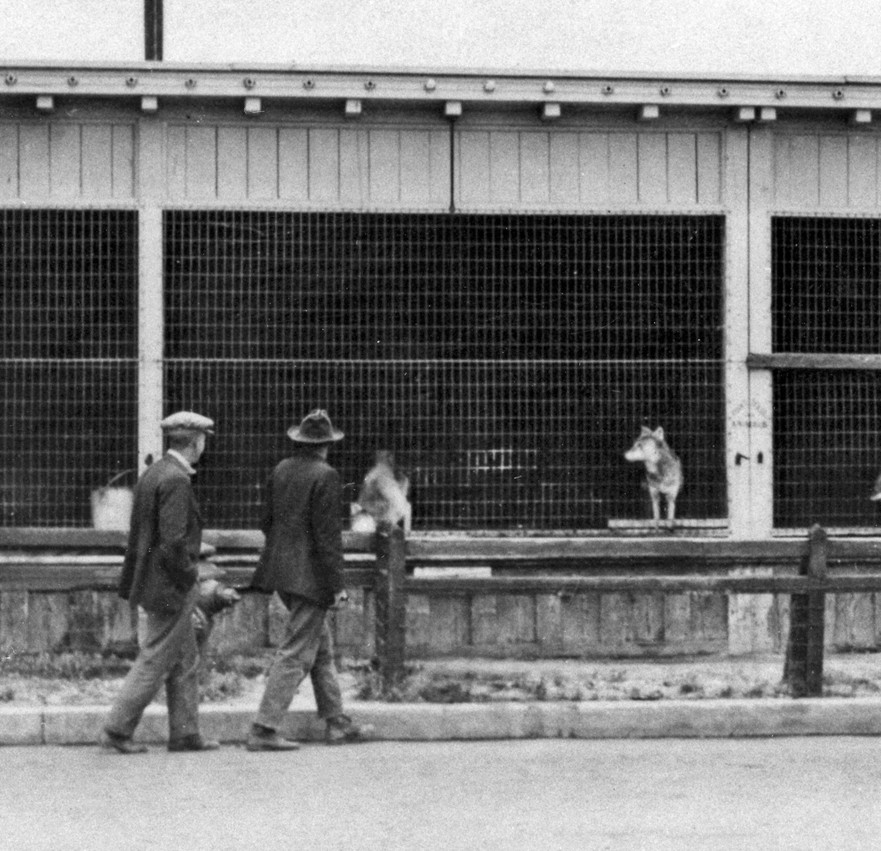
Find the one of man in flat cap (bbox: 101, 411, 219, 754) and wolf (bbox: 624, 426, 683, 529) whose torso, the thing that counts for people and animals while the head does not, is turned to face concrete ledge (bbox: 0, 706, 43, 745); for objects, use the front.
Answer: the wolf

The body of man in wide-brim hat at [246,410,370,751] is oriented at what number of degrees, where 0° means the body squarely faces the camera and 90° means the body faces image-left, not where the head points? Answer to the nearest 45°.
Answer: approximately 225°

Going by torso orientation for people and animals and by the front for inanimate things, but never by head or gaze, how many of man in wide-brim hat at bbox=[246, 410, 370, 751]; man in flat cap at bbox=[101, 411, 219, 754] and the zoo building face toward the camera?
1

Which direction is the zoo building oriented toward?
toward the camera

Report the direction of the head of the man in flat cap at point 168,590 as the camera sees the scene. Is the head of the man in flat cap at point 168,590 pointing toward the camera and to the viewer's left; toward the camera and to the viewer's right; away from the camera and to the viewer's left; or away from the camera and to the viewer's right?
away from the camera and to the viewer's right

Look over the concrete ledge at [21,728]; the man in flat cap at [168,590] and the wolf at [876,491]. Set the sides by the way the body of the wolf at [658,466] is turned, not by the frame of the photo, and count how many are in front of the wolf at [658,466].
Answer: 2

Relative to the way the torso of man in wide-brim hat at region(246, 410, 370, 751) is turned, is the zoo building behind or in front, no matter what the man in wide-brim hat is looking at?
in front

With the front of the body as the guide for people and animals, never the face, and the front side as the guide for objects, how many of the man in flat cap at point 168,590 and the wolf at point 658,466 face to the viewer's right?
1

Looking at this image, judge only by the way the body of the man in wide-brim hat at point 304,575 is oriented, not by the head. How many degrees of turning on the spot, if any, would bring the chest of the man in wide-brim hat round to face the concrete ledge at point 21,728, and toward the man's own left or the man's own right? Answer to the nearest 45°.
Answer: approximately 135° to the man's own left

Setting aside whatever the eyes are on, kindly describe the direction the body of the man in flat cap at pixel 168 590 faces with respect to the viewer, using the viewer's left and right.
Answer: facing to the right of the viewer

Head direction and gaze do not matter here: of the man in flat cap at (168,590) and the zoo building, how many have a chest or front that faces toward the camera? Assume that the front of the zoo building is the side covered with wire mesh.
1

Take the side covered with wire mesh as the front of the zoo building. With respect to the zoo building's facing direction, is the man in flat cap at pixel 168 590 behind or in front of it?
in front

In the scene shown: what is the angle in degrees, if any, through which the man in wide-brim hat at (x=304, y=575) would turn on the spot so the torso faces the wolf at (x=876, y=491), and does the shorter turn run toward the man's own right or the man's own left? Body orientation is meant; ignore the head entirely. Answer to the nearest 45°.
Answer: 0° — they already face it

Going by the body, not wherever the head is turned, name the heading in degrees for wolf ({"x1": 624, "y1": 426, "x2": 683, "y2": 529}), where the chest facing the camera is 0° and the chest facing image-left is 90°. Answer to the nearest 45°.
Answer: approximately 45°

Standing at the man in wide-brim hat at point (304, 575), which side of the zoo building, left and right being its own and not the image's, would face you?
front

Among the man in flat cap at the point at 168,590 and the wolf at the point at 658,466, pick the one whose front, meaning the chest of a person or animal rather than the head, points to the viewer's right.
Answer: the man in flat cap

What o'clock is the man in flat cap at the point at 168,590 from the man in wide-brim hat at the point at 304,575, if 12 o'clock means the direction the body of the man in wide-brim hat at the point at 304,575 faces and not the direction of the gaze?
the man in flat cap at the point at 168,590 is roughly at 7 o'clock from the man in wide-brim hat at the point at 304,575.

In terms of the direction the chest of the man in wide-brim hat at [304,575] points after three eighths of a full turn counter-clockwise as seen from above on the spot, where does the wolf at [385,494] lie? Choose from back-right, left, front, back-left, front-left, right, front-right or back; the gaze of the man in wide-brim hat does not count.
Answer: right
